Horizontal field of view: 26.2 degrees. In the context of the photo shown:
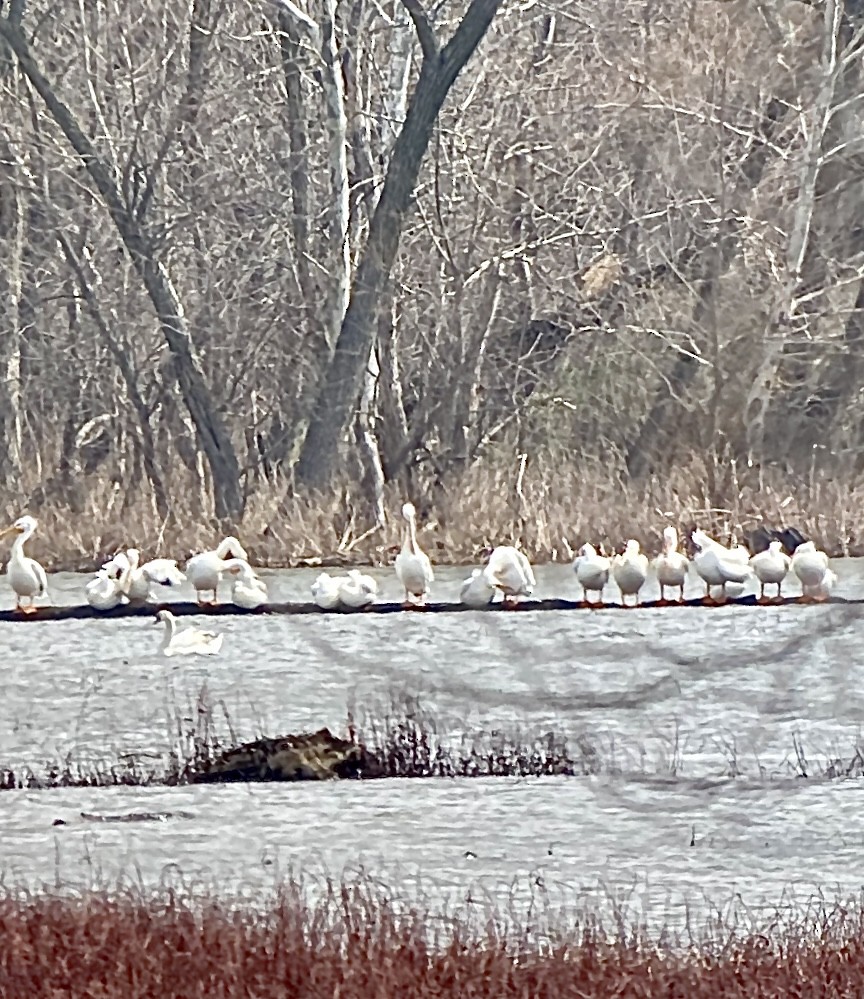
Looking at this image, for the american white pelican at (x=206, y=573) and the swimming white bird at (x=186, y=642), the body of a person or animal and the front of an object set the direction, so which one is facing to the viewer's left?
the swimming white bird

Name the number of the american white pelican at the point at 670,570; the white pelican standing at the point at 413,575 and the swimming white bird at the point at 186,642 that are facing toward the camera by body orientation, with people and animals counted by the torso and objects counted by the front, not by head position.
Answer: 2

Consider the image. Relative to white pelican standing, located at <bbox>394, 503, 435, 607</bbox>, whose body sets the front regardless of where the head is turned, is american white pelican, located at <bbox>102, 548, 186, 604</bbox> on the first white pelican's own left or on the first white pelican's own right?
on the first white pelican's own right

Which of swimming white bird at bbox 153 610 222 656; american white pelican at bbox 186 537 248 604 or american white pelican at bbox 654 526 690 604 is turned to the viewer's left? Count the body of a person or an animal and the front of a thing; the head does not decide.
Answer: the swimming white bird

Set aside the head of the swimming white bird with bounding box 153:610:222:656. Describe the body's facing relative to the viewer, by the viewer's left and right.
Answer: facing to the left of the viewer

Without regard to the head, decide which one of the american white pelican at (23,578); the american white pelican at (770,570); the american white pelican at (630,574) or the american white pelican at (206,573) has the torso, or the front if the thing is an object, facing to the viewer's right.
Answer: the american white pelican at (206,573)

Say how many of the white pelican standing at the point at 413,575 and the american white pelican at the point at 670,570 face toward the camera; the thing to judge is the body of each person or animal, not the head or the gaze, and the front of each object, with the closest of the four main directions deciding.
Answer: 2
